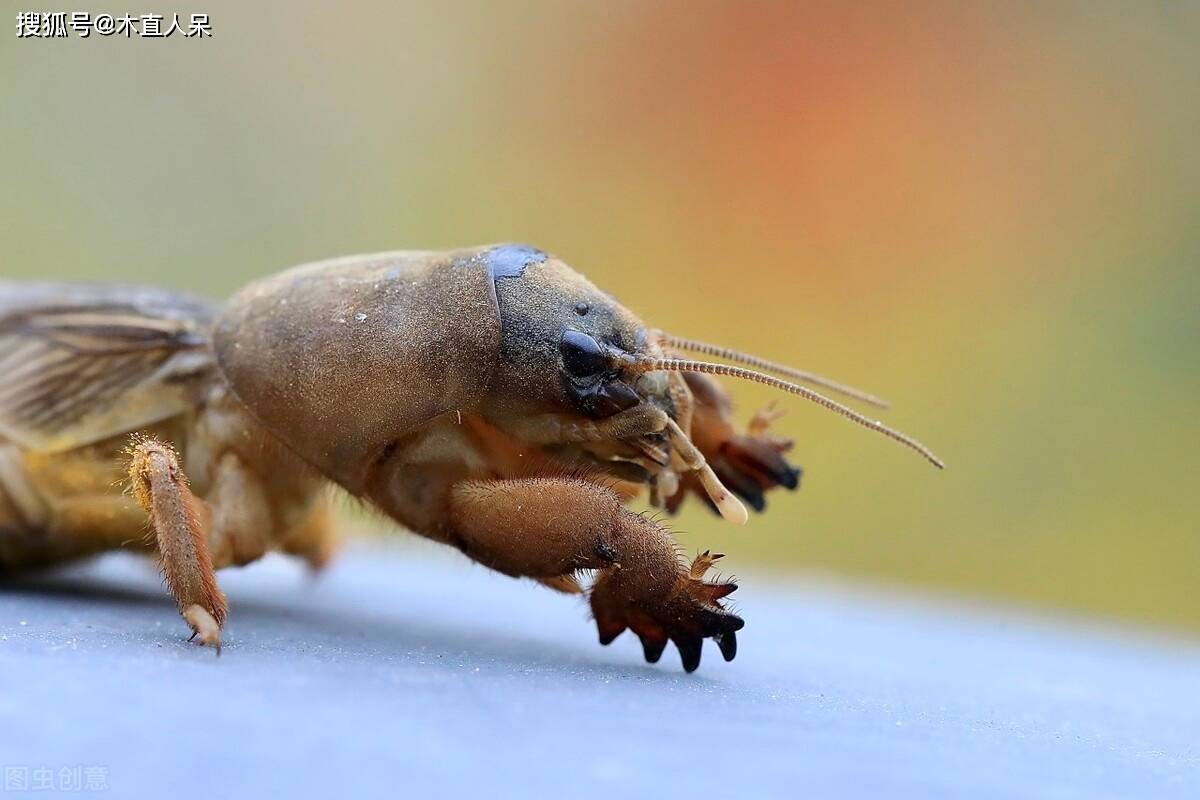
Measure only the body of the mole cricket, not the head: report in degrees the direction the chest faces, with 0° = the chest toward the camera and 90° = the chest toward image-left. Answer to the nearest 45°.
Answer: approximately 270°
